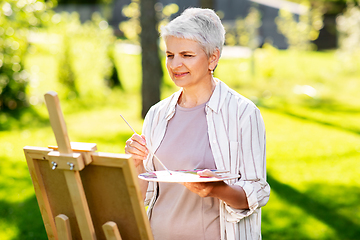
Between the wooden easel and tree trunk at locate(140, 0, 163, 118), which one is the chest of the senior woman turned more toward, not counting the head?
the wooden easel

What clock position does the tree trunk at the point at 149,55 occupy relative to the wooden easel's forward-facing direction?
The tree trunk is roughly at 11 o'clock from the wooden easel.

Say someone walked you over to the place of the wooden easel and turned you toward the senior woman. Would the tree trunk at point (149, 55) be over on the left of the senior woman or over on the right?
left

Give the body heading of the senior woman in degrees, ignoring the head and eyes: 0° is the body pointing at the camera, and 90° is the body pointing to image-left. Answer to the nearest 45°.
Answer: approximately 45°

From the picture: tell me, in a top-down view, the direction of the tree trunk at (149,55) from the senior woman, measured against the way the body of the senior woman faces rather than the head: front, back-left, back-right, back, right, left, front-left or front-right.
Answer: back-right

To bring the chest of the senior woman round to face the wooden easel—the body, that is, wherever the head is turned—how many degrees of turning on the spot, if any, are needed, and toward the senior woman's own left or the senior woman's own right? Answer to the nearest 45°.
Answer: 0° — they already face it

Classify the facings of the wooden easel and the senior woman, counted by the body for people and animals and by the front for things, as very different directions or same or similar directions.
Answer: very different directions

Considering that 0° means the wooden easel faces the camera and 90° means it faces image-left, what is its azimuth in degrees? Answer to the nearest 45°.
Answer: approximately 225°
